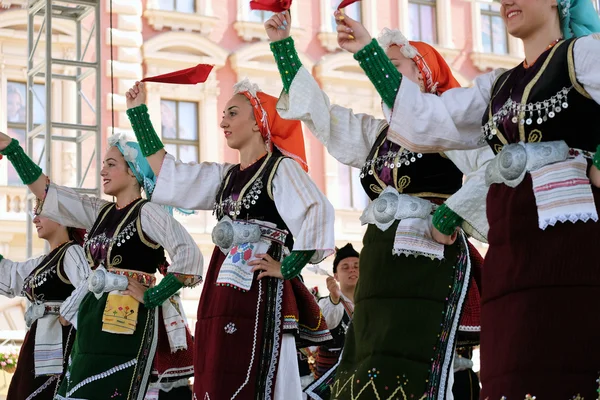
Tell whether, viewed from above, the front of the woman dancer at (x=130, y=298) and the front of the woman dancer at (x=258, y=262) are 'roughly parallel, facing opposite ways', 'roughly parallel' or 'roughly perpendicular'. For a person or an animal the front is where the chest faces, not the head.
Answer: roughly parallel

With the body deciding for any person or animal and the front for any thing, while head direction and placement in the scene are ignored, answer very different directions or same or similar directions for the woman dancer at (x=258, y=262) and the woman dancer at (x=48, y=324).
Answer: same or similar directions

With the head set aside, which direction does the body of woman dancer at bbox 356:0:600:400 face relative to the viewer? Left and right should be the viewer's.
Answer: facing the viewer and to the left of the viewer

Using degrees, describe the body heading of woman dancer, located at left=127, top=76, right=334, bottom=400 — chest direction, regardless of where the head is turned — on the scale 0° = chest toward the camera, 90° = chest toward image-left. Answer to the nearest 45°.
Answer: approximately 45°

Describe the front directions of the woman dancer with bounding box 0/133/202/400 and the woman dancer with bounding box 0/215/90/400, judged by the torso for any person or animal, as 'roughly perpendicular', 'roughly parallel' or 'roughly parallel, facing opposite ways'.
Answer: roughly parallel

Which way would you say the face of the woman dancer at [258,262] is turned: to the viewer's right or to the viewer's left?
to the viewer's left

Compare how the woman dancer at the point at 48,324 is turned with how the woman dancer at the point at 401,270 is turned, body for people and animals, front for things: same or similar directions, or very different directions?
same or similar directions

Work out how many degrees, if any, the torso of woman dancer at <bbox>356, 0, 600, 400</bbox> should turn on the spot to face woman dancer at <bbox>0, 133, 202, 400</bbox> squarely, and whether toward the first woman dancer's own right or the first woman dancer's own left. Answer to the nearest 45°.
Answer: approximately 90° to the first woman dancer's own right

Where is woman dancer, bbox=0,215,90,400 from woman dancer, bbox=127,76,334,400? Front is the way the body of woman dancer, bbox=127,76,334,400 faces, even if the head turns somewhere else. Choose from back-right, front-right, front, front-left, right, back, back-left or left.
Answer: right
